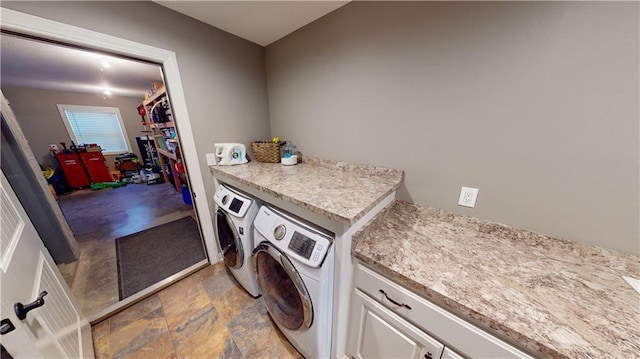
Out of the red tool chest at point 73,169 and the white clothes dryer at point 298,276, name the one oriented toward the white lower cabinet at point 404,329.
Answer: the red tool chest

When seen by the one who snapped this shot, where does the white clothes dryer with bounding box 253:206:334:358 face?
facing the viewer and to the left of the viewer

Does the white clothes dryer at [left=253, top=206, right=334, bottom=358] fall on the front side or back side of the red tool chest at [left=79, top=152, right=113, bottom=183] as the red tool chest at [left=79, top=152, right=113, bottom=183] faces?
on the front side

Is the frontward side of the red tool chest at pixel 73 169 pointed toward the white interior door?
yes

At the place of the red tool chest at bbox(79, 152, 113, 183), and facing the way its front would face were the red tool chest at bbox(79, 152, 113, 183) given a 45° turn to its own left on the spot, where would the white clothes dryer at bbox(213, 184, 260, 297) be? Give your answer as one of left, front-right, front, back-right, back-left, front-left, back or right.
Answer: front-right

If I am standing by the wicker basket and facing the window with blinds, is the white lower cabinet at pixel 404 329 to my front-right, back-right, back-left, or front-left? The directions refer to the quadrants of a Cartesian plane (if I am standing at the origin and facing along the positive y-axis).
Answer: back-left

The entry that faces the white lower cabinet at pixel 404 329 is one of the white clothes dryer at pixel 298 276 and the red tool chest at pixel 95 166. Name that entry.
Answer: the red tool chest

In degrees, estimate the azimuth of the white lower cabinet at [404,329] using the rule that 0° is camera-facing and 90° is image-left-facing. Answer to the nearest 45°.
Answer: approximately 45°

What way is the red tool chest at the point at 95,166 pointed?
toward the camera

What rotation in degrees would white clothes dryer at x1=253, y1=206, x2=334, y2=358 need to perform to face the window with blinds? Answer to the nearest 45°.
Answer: approximately 90° to its right

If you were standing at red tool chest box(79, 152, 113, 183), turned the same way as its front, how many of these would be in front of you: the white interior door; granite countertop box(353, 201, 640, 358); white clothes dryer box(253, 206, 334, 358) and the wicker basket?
4

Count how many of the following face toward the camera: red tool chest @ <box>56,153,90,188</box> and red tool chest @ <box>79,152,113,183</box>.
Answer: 2

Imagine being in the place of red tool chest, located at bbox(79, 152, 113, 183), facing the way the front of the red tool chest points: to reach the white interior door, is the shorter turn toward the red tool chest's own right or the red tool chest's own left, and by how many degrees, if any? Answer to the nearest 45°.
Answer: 0° — it already faces it

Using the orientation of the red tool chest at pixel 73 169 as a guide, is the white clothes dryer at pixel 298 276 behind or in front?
in front
